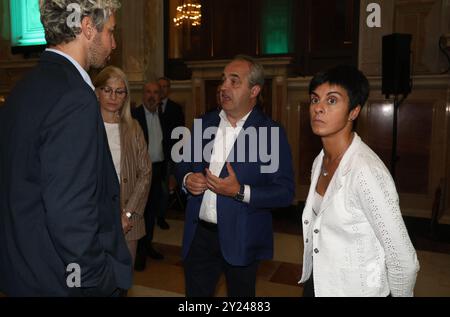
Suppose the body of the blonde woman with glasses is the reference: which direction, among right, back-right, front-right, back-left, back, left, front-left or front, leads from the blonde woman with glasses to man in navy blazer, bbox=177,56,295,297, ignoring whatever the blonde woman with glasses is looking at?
left

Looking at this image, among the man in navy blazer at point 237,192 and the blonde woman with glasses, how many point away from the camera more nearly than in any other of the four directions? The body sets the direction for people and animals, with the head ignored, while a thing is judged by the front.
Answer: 0

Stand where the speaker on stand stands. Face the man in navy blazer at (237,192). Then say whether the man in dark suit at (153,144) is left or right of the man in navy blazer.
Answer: right

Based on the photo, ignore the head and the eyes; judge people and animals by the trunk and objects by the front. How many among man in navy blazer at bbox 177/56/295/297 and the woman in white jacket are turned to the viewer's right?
0

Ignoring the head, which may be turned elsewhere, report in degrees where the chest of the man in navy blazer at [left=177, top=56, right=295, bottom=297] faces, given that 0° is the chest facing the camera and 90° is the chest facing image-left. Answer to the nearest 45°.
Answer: approximately 45°

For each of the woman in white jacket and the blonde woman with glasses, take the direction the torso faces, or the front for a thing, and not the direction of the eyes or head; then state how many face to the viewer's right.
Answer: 0

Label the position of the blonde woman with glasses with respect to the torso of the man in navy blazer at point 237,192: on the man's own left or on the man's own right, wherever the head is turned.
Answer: on the man's own right

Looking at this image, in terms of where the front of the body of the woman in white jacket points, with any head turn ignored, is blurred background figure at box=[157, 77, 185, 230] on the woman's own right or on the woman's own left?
on the woman's own right

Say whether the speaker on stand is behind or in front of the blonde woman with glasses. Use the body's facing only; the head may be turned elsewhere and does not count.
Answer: behind

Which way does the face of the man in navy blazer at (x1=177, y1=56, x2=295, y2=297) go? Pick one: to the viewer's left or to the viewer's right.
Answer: to the viewer's left
